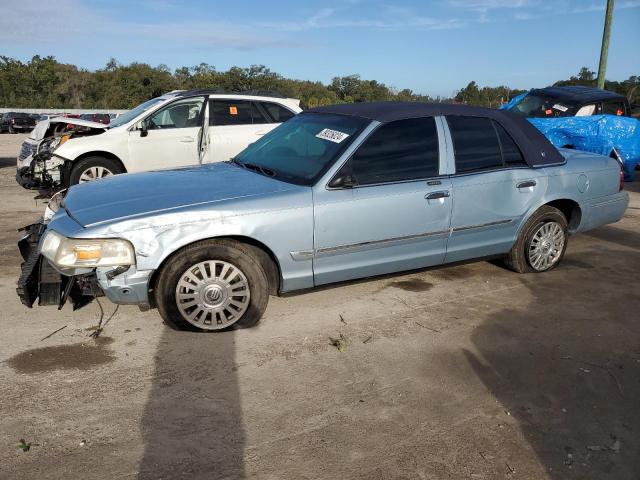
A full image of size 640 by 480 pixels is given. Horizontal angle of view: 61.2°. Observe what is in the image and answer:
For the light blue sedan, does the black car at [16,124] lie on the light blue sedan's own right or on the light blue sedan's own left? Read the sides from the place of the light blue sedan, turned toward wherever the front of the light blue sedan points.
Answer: on the light blue sedan's own right

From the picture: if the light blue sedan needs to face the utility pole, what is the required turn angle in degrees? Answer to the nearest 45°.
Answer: approximately 180°

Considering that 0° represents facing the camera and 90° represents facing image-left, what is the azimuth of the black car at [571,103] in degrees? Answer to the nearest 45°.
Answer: approximately 45°

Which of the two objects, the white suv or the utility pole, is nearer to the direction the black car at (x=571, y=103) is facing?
the white suv

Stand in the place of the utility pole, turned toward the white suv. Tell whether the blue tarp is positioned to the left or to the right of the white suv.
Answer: left

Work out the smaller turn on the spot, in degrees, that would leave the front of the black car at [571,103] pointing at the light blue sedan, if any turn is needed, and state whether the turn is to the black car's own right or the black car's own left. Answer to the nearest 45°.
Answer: approximately 45° to the black car's own left

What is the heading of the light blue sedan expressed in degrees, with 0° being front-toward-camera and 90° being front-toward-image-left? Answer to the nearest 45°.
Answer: approximately 45°

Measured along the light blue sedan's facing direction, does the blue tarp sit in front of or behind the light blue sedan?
behind

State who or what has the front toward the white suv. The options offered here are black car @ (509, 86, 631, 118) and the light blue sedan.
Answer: the black car

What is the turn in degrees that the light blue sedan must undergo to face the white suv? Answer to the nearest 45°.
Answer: approximately 90° to its right

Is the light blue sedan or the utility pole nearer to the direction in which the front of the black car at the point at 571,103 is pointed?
the light blue sedan

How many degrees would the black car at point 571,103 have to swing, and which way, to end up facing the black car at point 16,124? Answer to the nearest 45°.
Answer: approximately 45° to its right

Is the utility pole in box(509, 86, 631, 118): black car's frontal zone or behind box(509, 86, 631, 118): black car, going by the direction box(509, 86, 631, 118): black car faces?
behind

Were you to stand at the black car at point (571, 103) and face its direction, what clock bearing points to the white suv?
The white suv is roughly at 12 o'clock from the black car.
